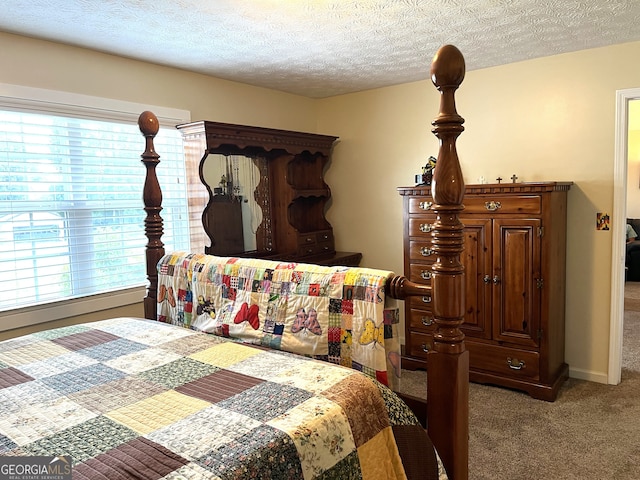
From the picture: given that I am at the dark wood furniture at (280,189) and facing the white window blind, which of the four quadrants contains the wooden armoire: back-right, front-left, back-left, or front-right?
back-left

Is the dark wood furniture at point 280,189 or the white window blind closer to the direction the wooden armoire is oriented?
the white window blind

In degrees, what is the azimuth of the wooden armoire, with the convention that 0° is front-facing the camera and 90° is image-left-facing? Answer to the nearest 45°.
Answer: approximately 45°

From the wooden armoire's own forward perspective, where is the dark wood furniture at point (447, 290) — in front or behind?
in front

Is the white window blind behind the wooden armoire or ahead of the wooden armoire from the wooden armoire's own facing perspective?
ahead

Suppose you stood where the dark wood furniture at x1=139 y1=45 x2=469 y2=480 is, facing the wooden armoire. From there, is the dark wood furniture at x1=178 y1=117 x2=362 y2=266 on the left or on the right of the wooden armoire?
left

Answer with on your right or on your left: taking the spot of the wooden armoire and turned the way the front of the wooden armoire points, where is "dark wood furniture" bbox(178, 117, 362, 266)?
on your right

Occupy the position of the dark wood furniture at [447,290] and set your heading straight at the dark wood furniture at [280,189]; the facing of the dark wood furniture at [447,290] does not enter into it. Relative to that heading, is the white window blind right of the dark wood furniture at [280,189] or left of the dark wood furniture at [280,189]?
left
